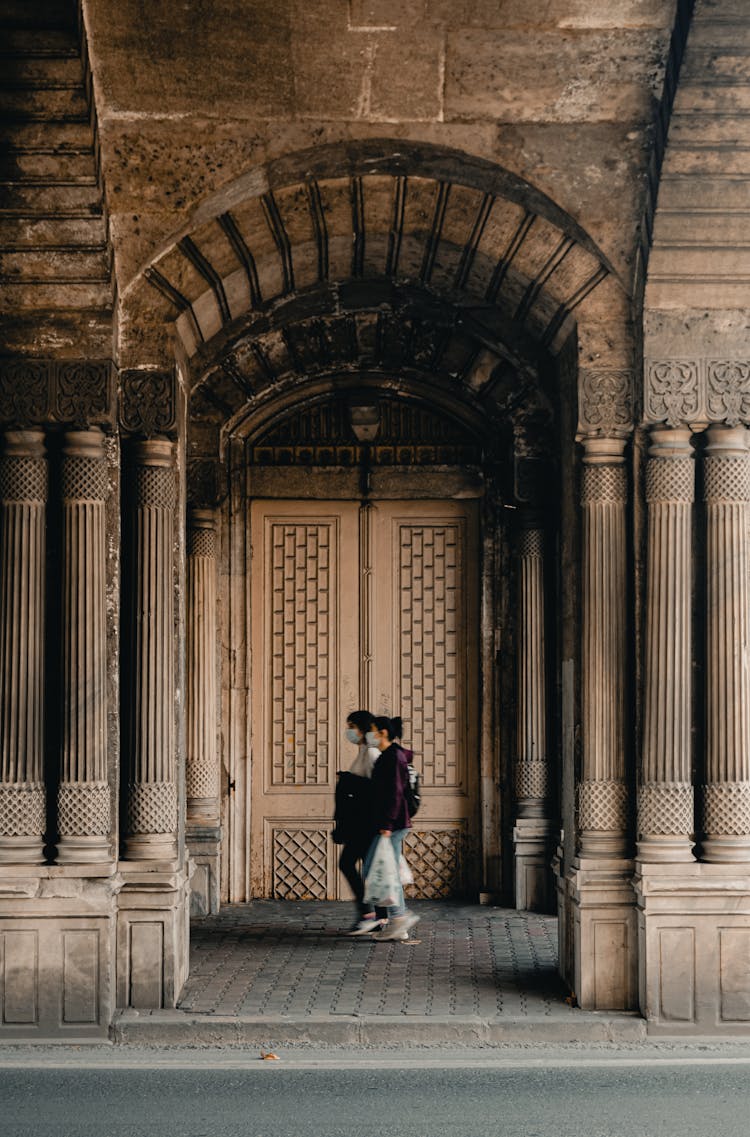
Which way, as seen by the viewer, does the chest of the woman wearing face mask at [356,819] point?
to the viewer's left

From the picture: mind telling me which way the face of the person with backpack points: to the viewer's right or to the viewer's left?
to the viewer's left

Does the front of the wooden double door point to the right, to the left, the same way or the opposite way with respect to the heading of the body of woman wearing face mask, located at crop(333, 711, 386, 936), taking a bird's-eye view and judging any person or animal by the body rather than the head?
to the left

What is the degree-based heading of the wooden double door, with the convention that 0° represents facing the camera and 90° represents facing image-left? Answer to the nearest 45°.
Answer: approximately 0°

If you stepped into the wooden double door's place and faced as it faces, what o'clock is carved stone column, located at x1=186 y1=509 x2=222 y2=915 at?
The carved stone column is roughly at 2 o'clock from the wooden double door.

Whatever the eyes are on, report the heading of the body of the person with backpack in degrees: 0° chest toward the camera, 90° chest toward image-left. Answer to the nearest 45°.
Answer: approximately 90°

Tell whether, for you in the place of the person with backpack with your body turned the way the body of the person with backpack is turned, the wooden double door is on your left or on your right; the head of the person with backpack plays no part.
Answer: on your right

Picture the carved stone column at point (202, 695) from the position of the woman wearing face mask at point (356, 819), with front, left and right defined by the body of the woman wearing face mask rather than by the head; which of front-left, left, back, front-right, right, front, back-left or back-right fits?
front-right

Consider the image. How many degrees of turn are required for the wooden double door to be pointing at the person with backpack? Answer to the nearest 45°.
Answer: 0° — it already faces them
